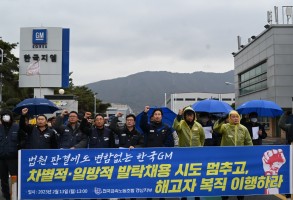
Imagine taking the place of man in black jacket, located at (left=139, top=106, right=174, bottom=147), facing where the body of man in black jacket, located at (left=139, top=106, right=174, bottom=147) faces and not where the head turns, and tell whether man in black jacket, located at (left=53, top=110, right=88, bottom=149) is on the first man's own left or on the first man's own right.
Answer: on the first man's own right

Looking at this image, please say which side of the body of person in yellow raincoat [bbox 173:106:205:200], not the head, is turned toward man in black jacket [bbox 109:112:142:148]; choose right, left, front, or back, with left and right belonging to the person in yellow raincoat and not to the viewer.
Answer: right

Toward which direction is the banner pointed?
toward the camera

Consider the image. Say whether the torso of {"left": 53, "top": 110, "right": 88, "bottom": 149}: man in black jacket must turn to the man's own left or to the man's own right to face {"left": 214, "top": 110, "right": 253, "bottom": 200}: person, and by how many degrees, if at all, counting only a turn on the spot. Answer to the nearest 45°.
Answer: approximately 90° to the man's own left

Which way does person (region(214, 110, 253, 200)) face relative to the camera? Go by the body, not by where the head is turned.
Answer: toward the camera

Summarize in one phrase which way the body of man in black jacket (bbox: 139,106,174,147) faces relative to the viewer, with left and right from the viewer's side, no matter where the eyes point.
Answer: facing the viewer

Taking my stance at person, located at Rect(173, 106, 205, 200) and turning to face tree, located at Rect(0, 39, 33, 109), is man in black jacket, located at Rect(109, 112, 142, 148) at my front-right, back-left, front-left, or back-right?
front-left

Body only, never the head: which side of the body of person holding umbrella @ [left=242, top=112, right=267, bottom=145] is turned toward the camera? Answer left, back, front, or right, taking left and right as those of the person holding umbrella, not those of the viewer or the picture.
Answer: front

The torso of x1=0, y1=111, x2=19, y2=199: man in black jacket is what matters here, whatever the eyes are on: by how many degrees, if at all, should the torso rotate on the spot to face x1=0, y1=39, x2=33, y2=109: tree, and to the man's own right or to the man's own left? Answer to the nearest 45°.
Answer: approximately 180°

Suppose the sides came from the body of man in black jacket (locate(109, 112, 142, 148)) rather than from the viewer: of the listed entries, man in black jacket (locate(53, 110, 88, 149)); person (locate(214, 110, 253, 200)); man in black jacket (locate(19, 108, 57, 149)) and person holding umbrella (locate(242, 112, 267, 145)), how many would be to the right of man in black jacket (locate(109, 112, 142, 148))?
2

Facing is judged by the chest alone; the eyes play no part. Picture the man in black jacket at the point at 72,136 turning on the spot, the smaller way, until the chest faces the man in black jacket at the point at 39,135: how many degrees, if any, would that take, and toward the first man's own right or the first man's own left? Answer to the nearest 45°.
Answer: approximately 90° to the first man's own right

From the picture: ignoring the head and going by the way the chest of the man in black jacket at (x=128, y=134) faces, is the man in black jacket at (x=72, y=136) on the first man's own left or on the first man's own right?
on the first man's own right

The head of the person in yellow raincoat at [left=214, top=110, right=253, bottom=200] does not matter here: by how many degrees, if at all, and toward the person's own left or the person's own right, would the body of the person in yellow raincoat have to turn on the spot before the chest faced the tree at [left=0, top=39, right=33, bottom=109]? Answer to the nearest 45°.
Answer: approximately 135° to the person's own right
